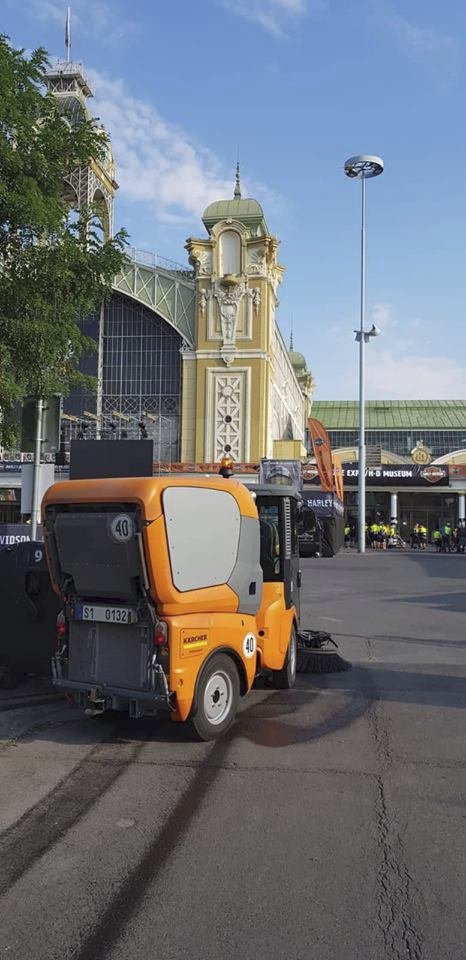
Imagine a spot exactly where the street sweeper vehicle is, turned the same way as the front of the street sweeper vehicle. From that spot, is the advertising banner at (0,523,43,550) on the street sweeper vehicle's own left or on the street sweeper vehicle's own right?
on the street sweeper vehicle's own left

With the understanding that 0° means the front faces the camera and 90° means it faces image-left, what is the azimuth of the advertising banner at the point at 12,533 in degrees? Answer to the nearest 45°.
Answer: approximately 0°

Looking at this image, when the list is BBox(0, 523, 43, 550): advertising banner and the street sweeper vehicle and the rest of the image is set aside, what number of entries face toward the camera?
1

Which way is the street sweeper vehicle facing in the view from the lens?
facing away from the viewer and to the right of the viewer

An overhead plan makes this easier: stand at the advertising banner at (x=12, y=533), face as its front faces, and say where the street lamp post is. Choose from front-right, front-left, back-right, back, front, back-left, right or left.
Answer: back-left
